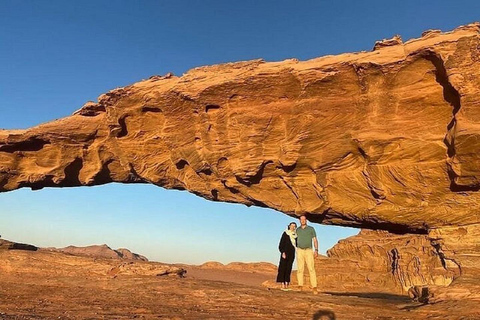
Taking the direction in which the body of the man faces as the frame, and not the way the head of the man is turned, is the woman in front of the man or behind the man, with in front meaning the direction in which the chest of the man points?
behind

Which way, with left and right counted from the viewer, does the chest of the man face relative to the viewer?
facing the viewer
